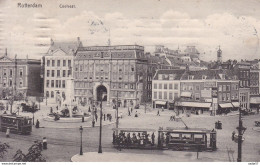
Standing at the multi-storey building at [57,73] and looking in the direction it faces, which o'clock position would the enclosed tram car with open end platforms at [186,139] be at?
The enclosed tram car with open end platforms is roughly at 10 o'clock from the multi-storey building.

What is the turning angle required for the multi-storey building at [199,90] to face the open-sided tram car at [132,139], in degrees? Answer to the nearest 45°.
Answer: approximately 45° to its right

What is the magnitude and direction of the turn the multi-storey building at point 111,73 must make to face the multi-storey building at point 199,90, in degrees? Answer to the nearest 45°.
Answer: approximately 90° to its left

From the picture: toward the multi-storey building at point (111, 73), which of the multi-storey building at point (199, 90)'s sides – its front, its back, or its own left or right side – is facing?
right

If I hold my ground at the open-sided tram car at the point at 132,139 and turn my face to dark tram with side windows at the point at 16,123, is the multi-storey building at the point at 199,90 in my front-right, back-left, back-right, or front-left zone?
back-right

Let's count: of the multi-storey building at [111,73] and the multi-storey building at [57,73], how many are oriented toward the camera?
2

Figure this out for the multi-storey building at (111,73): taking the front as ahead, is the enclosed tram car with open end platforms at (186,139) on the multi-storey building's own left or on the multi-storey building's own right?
on the multi-storey building's own left

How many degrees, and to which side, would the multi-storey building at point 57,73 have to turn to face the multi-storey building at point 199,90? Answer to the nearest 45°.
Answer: approximately 90° to its left

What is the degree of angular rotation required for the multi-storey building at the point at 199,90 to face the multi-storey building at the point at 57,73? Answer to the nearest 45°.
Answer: approximately 90° to its right
